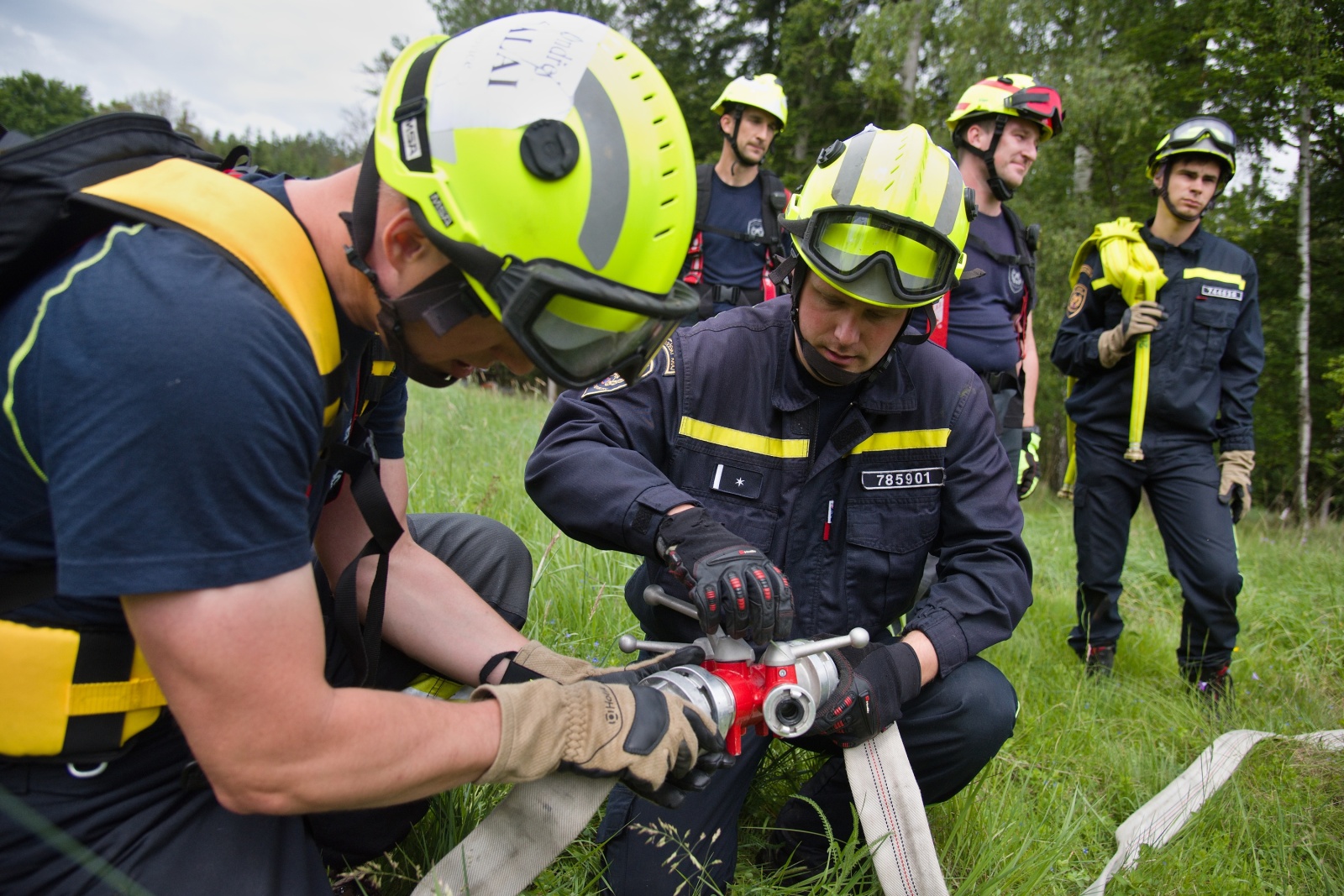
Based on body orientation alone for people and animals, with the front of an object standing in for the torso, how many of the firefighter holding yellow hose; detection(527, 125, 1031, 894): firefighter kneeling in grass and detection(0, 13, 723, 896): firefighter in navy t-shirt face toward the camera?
2

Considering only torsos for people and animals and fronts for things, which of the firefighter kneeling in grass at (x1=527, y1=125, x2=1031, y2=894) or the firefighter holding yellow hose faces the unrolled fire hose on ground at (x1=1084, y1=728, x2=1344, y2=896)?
the firefighter holding yellow hose

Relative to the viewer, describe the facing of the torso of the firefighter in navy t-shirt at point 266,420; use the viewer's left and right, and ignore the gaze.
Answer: facing to the right of the viewer

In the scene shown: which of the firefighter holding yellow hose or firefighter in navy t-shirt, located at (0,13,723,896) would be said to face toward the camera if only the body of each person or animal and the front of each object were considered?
the firefighter holding yellow hose

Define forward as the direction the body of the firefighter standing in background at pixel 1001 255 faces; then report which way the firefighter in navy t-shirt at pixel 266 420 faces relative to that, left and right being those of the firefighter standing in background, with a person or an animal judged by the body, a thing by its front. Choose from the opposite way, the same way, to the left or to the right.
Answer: to the left

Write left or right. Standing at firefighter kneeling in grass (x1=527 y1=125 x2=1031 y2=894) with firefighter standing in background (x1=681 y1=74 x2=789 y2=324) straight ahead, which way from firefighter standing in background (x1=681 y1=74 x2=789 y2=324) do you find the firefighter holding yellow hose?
right

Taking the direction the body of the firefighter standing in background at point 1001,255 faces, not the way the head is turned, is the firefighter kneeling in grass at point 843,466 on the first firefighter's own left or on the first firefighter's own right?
on the first firefighter's own right

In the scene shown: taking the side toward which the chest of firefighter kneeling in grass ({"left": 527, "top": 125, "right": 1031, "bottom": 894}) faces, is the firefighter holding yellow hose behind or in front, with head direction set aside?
behind

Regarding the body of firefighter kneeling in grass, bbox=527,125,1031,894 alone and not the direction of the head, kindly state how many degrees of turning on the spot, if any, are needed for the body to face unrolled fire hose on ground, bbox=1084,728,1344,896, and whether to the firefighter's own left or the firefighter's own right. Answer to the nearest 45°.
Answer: approximately 90° to the firefighter's own left

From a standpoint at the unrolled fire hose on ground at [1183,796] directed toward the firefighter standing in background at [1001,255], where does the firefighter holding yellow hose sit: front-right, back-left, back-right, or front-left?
front-right

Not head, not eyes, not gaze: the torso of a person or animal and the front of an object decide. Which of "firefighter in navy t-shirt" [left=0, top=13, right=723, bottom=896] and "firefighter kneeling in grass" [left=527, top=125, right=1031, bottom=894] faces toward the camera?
the firefighter kneeling in grass

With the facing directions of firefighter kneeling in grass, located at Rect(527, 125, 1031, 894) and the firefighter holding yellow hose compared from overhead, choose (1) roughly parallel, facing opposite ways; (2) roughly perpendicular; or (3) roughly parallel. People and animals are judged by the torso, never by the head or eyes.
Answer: roughly parallel

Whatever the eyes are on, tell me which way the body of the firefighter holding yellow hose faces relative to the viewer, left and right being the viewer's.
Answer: facing the viewer

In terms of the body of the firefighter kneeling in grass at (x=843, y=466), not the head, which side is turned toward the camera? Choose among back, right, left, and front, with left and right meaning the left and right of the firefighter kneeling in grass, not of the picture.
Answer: front
